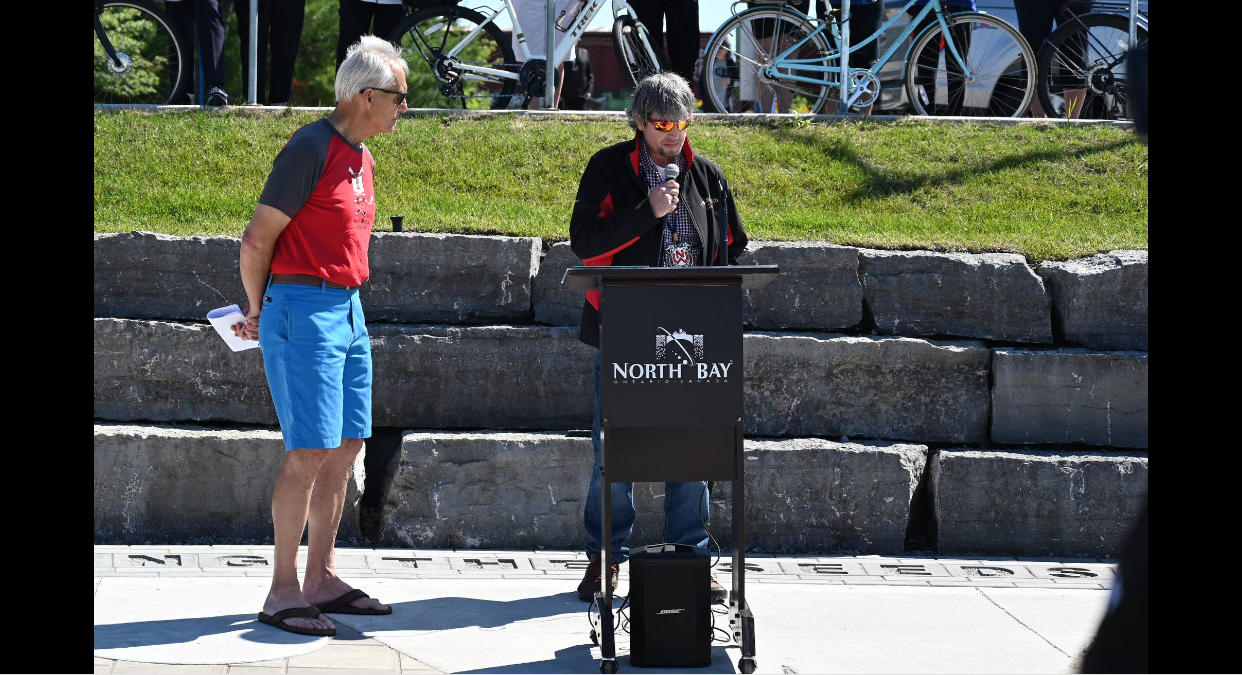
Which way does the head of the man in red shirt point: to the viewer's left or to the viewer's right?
to the viewer's right

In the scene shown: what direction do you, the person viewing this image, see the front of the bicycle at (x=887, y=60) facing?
facing to the right of the viewer

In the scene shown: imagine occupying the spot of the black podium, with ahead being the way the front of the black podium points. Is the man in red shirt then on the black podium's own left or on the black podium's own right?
on the black podium's own right

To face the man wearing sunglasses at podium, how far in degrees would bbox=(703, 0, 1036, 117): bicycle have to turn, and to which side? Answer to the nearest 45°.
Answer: approximately 90° to its right

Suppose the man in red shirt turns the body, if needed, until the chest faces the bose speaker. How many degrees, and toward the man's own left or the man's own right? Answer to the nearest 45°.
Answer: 0° — they already face it

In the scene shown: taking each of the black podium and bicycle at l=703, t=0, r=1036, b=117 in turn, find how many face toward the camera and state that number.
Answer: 1

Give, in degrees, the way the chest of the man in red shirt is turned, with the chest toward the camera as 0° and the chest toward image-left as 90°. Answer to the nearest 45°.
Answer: approximately 315°

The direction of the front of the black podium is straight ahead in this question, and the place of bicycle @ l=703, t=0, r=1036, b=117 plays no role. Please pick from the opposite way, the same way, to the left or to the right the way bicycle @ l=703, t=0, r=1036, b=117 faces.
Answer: to the left

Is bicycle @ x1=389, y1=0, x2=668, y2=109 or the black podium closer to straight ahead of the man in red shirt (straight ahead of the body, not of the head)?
the black podium

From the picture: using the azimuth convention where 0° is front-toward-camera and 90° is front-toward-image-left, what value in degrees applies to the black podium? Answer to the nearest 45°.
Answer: approximately 0°
